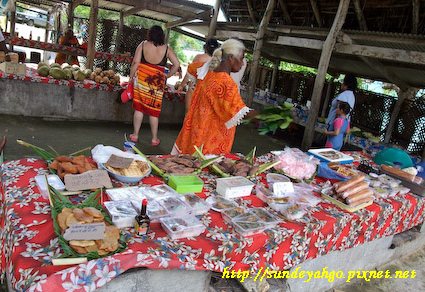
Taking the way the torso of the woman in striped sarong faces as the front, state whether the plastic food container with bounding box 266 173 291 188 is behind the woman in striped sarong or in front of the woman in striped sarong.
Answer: behind

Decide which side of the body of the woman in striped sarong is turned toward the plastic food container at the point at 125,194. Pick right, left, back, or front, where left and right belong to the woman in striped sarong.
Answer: back

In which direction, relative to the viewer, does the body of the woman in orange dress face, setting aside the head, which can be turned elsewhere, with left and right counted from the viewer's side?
facing away from the viewer and to the right of the viewer

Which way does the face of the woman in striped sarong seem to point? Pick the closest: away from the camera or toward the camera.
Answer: away from the camera

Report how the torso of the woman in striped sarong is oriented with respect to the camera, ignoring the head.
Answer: away from the camera

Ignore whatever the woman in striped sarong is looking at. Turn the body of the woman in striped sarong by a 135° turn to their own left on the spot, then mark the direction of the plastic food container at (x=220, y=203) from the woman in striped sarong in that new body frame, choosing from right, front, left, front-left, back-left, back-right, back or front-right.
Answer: front-left

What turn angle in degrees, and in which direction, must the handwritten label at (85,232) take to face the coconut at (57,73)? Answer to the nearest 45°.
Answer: approximately 180°

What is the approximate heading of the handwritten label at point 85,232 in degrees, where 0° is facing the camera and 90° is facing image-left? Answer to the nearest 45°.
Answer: approximately 0°

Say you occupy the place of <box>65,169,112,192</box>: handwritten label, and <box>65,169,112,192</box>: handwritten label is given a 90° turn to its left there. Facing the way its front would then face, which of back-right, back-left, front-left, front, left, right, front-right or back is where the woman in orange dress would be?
front-left

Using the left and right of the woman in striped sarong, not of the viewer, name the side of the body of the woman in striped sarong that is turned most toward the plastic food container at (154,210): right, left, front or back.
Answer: back

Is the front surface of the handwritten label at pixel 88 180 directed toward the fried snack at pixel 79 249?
yes

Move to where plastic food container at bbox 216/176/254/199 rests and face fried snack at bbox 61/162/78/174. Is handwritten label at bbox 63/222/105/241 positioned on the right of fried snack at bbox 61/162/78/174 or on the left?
left

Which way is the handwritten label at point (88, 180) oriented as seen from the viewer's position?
toward the camera

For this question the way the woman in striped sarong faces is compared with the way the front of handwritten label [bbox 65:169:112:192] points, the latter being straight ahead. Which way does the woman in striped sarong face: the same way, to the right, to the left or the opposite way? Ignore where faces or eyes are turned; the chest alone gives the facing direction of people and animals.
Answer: the opposite way
